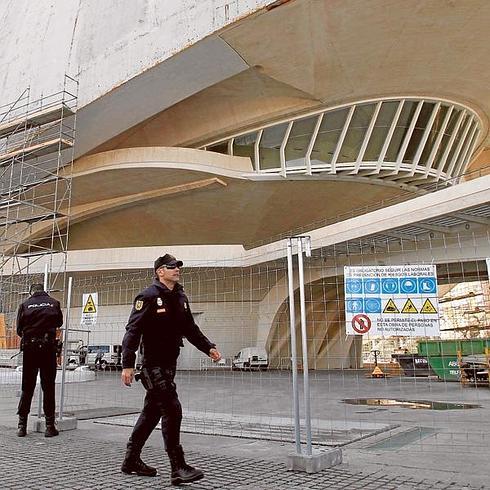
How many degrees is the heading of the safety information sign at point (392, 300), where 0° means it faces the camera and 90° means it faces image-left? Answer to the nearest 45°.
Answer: approximately 0°

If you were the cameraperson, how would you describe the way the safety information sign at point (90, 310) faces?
facing the viewer

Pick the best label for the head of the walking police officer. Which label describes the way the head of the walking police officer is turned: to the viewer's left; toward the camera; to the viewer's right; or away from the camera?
to the viewer's right

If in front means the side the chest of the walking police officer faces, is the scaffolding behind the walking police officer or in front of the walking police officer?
behind

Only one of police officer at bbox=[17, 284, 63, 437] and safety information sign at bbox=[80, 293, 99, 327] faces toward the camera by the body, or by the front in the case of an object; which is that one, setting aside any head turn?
the safety information sign

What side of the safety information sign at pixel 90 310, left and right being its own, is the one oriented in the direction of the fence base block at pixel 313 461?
front

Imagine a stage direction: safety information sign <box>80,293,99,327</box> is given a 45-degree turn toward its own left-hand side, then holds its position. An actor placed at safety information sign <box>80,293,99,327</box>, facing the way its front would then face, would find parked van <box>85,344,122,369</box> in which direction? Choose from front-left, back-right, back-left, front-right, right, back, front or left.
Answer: back-left

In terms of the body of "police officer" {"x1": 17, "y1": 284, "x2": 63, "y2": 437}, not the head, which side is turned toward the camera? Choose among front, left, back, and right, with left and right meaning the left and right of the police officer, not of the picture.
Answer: back

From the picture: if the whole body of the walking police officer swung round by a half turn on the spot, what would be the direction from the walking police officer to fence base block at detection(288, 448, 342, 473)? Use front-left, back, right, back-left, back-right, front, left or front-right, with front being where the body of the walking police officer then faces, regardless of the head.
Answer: back-right

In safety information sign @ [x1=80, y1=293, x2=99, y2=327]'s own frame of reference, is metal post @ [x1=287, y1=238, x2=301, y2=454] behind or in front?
in front

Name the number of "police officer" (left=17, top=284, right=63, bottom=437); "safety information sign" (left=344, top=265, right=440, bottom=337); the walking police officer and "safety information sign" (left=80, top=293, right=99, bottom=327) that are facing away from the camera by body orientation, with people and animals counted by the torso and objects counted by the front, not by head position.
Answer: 1

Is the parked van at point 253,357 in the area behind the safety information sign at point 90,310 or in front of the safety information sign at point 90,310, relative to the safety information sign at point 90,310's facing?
behind

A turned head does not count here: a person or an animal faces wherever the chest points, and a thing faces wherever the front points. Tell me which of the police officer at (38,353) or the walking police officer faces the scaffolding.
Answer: the police officer

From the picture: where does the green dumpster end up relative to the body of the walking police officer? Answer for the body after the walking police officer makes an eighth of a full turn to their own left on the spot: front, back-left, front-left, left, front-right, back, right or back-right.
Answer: front-left

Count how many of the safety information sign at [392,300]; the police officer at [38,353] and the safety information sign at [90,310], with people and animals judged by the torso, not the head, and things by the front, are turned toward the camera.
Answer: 2
